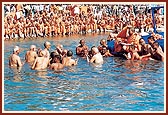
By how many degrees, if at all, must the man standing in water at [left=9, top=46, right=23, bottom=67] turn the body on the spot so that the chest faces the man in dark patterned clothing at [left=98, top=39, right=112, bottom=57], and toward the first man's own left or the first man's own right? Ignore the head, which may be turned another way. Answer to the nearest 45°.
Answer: approximately 45° to the first man's own right

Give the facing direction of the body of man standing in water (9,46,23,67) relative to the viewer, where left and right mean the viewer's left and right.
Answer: facing away from the viewer and to the right of the viewer

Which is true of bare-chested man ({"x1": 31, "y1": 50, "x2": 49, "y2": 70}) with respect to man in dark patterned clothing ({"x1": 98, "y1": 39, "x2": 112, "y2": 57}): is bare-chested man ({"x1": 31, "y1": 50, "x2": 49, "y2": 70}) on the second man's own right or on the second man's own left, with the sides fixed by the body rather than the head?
on the second man's own right

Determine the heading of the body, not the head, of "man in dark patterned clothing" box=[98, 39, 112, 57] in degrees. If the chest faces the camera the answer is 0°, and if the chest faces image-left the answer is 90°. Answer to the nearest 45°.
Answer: approximately 315°

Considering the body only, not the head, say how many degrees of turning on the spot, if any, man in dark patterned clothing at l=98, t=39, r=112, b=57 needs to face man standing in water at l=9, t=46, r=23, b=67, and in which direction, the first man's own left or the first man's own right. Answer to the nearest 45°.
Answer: approximately 135° to the first man's own right
